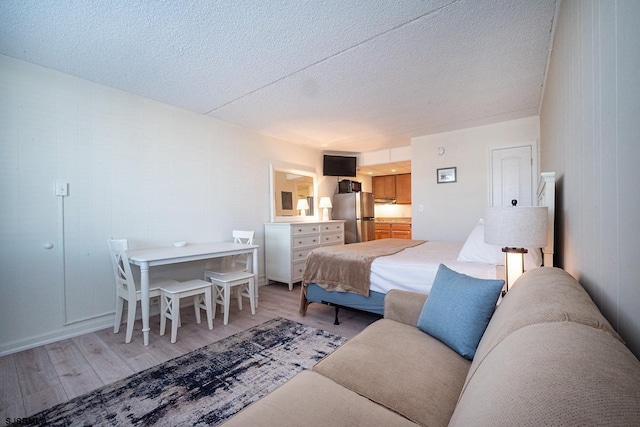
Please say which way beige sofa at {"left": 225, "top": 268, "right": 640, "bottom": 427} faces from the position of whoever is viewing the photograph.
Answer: facing to the left of the viewer

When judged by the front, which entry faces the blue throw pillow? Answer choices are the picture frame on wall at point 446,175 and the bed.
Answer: the picture frame on wall

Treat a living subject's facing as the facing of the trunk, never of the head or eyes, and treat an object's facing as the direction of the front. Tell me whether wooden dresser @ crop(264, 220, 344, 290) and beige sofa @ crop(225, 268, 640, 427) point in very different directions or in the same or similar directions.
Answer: very different directions

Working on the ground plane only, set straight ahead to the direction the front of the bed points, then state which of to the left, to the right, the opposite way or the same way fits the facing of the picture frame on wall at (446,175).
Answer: to the left

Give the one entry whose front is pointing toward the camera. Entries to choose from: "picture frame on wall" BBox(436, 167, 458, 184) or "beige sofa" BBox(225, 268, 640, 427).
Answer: the picture frame on wall

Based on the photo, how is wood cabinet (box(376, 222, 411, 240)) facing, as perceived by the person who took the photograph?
facing the viewer

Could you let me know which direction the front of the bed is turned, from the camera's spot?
facing to the left of the viewer

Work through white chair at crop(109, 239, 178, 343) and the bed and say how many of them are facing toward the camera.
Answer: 0

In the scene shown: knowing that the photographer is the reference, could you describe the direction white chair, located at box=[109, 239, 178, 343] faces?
facing away from the viewer and to the right of the viewer

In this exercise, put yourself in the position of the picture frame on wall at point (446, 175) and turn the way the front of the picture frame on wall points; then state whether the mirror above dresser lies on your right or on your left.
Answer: on your right

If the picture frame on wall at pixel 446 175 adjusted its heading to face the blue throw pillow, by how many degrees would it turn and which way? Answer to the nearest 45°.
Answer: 0° — it already faces it

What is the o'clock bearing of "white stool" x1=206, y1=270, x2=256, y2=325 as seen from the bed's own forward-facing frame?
The white stool is roughly at 12 o'clock from the bed.

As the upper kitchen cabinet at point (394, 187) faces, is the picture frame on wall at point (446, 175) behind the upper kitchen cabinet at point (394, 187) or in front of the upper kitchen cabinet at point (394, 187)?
in front

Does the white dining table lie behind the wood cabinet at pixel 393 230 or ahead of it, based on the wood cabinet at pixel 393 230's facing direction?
ahead

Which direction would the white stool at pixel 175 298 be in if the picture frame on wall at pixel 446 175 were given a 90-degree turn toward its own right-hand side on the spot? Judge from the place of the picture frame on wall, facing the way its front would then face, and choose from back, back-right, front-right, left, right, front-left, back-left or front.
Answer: front-left

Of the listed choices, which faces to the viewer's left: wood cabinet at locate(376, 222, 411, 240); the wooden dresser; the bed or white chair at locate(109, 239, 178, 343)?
the bed

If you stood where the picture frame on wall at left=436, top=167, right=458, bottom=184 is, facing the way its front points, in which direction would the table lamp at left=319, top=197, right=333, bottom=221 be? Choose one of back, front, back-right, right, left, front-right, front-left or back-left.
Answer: right
